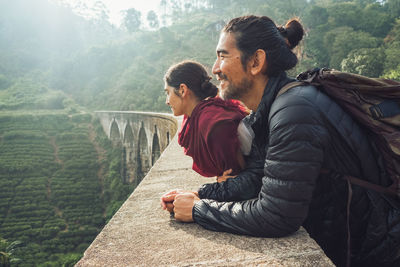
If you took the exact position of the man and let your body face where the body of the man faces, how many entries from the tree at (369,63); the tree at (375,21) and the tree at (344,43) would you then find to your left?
0

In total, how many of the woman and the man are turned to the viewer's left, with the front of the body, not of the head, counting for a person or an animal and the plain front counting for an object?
2

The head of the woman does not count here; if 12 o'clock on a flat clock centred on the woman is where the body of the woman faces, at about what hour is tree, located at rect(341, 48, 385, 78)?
The tree is roughly at 4 o'clock from the woman.

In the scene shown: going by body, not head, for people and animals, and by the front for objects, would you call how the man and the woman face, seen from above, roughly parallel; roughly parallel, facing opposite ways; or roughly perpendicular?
roughly parallel

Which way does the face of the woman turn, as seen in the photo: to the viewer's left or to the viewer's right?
to the viewer's left

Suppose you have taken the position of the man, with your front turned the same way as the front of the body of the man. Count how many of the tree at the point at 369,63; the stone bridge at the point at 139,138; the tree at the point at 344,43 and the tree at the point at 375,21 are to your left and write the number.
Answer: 0

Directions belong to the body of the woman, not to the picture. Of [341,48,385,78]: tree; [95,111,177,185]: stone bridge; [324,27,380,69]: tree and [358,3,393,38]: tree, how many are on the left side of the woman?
0

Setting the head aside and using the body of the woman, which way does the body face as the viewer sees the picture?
to the viewer's left

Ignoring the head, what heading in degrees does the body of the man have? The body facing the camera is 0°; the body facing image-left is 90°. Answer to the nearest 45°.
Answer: approximately 90°

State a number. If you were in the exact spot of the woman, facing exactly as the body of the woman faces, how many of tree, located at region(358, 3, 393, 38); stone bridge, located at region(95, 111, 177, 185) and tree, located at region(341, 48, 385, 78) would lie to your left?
0

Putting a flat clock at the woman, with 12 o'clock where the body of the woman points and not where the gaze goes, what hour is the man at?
The man is roughly at 8 o'clock from the woman.

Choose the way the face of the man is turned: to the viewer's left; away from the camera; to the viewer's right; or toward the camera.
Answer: to the viewer's left

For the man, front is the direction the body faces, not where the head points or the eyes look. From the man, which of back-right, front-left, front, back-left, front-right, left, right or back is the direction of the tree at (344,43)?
right

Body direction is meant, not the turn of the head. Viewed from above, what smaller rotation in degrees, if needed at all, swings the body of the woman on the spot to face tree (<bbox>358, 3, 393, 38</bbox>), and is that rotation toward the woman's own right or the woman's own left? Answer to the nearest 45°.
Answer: approximately 135° to the woman's own right
